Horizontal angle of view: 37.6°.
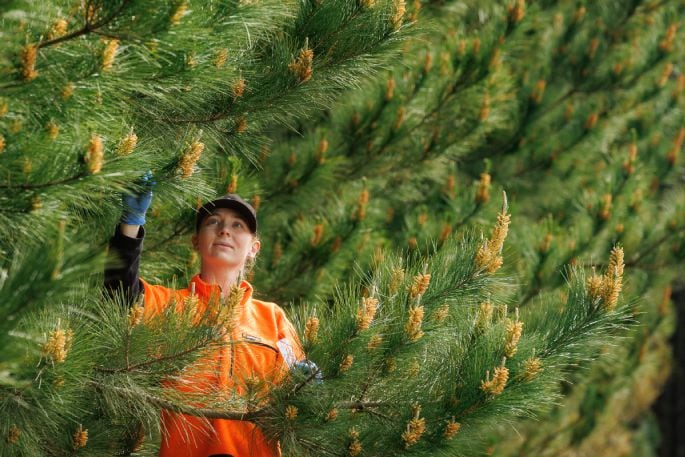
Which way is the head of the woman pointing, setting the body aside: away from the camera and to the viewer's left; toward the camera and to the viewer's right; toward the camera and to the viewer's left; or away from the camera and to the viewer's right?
toward the camera and to the viewer's left

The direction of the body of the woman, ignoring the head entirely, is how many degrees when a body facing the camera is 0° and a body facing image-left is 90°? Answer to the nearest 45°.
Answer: approximately 0°
